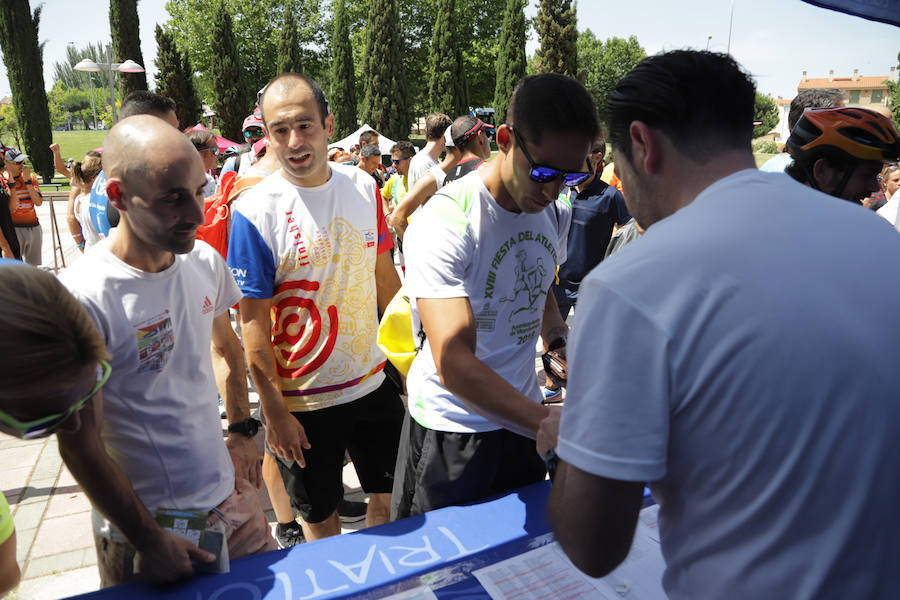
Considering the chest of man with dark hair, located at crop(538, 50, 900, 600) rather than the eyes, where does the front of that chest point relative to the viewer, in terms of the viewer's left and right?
facing away from the viewer and to the left of the viewer

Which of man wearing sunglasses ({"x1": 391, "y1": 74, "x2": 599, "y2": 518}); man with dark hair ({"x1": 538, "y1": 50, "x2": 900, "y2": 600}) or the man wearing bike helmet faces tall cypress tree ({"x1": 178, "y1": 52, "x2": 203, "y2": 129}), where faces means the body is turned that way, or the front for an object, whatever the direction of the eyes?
the man with dark hair

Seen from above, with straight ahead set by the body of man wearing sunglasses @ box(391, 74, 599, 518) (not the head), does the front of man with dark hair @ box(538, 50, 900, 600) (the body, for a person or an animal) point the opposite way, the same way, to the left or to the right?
the opposite way

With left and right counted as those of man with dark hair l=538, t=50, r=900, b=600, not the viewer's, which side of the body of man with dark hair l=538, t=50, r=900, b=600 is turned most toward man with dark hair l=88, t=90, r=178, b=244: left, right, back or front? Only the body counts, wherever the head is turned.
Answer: front

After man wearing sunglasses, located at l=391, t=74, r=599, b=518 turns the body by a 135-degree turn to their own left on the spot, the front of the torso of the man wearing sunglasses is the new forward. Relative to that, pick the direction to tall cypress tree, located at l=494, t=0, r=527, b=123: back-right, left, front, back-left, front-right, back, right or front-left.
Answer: front

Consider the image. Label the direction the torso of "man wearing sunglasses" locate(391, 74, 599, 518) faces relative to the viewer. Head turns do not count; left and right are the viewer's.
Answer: facing the viewer and to the right of the viewer

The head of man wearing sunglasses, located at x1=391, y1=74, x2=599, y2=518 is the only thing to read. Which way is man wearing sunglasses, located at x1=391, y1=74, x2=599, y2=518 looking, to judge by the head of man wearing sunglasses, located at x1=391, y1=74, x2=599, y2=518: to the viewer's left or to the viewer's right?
to the viewer's right

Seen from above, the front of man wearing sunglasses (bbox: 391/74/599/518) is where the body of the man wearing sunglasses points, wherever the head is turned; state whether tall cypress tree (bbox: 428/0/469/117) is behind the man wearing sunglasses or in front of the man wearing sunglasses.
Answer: behind

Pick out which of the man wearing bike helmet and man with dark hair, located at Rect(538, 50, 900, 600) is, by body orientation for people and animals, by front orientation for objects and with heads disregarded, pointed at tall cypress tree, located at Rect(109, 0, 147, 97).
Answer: the man with dark hair

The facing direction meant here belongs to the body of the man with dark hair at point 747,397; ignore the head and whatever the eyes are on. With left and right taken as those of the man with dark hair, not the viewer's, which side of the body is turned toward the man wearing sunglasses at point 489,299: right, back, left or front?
front
